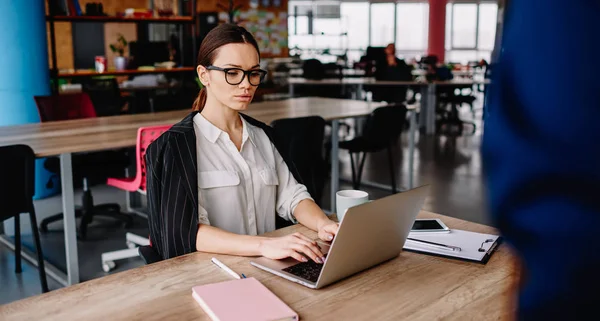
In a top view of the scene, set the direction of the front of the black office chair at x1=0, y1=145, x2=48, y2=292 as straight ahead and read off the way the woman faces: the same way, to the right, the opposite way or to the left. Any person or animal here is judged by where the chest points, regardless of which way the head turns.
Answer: the opposite way

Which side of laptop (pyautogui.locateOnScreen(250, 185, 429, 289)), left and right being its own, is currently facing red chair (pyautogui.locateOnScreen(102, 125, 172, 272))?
front

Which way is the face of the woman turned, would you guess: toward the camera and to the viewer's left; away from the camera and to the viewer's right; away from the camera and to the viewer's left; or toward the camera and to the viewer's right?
toward the camera and to the viewer's right

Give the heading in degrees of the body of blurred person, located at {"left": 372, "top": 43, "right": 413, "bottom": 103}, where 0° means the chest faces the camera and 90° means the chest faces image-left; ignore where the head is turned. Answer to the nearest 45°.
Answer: approximately 0°

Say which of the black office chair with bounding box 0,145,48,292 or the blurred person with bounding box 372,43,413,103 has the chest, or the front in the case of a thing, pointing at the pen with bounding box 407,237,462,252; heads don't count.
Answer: the blurred person

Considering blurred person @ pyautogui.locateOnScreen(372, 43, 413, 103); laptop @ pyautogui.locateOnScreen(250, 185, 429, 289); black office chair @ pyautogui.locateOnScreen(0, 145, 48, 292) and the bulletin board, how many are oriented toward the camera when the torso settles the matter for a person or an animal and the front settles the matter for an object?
2

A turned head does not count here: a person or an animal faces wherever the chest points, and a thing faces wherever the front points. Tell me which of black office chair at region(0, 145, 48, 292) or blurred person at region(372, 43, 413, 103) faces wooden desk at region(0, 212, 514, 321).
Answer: the blurred person

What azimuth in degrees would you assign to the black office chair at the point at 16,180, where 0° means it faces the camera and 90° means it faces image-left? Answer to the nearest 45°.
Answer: approximately 135°

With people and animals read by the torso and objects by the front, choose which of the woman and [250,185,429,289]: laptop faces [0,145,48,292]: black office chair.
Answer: the laptop

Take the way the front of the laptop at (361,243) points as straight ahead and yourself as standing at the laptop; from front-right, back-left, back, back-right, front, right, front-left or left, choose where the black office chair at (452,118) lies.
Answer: front-right

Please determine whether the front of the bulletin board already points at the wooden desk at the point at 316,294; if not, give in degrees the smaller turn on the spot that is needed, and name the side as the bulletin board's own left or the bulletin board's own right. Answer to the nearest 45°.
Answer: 0° — it already faces it

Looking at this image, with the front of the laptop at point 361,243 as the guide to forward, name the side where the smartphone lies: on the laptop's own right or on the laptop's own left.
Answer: on the laptop's own right
